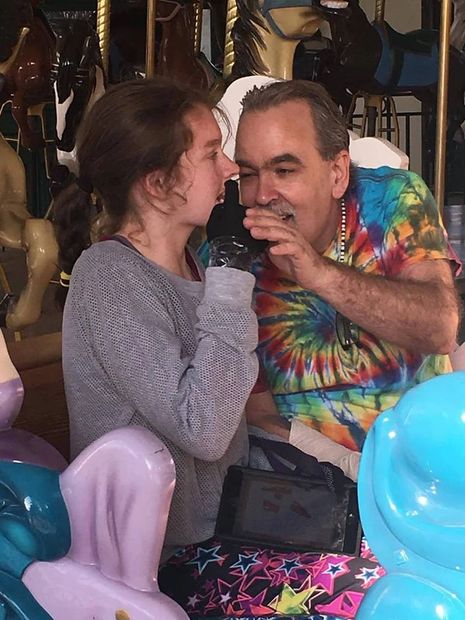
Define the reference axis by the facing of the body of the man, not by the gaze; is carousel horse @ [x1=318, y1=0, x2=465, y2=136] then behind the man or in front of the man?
behind

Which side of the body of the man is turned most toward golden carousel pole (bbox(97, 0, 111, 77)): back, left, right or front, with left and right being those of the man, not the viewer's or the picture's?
right

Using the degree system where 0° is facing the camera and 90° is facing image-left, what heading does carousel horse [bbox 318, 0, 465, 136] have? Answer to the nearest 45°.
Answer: approximately 90°

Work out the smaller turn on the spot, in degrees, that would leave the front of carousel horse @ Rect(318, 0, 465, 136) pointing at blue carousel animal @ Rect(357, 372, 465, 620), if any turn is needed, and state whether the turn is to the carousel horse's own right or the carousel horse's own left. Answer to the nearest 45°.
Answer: approximately 90° to the carousel horse's own left

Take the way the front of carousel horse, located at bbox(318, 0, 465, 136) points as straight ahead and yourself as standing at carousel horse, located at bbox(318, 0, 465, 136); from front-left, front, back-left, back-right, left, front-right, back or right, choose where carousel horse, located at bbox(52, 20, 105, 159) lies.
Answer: front-left

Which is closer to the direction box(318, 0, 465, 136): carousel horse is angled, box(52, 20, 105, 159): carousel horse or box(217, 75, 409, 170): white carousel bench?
the carousel horse

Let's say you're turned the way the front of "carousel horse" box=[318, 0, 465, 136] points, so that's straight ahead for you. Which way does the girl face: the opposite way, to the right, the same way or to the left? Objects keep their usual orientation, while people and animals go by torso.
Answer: the opposite way

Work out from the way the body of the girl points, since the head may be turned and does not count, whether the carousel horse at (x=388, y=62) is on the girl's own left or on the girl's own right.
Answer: on the girl's own left

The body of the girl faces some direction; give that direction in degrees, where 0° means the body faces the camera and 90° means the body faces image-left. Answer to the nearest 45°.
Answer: approximately 270°

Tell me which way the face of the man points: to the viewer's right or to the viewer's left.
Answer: to the viewer's left
